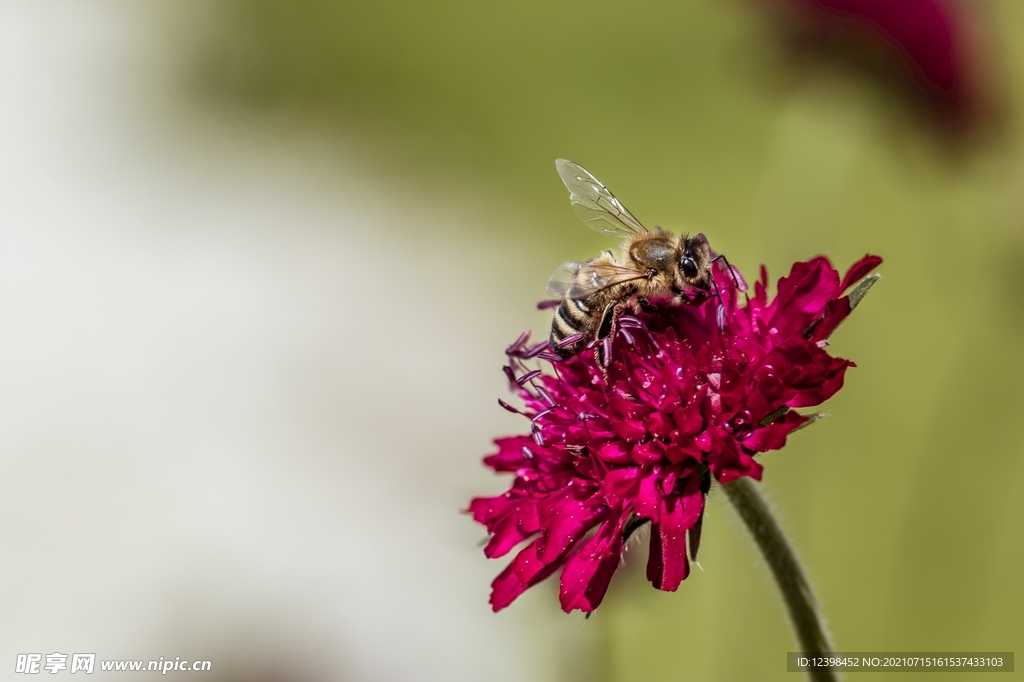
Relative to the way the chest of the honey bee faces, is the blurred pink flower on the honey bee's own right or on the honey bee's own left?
on the honey bee's own left

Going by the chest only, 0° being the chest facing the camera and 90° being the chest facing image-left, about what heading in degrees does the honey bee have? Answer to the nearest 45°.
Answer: approximately 270°
